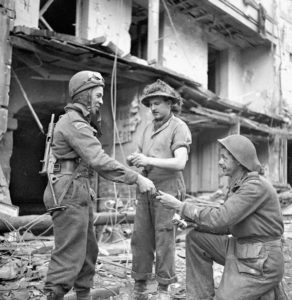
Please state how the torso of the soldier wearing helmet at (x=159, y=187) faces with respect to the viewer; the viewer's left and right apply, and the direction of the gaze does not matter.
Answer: facing the viewer and to the left of the viewer

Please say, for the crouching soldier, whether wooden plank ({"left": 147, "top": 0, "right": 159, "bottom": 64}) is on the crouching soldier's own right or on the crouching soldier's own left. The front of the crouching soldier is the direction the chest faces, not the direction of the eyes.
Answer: on the crouching soldier's own right

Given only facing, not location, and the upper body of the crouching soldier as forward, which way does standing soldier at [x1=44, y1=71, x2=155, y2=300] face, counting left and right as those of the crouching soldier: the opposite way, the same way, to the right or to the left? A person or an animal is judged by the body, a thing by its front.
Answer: the opposite way

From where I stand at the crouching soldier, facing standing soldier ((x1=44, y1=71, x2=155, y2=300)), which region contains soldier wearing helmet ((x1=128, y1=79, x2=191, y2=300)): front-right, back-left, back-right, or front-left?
front-right

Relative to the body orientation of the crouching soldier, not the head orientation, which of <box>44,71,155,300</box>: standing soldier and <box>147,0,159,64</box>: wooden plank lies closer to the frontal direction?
the standing soldier

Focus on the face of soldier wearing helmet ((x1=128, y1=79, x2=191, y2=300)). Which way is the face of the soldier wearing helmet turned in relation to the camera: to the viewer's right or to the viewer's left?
to the viewer's left

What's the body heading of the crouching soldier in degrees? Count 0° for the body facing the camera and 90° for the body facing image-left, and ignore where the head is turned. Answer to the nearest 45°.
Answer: approximately 90°

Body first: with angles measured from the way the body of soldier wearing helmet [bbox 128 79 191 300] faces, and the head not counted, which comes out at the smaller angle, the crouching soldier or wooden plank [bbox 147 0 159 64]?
the crouching soldier

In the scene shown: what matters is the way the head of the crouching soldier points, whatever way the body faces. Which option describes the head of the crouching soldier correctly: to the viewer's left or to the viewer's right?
to the viewer's left

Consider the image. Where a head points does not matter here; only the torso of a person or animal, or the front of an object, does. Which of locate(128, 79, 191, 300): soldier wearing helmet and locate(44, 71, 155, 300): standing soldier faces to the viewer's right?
the standing soldier

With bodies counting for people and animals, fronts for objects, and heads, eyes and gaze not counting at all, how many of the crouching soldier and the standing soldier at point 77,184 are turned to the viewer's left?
1

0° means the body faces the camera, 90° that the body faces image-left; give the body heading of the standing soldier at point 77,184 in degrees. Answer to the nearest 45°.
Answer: approximately 270°

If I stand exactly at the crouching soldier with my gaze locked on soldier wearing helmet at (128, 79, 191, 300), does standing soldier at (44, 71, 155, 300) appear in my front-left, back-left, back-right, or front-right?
front-left

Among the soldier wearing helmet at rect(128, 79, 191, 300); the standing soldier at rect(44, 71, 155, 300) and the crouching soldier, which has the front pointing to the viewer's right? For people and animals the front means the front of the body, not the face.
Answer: the standing soldier
